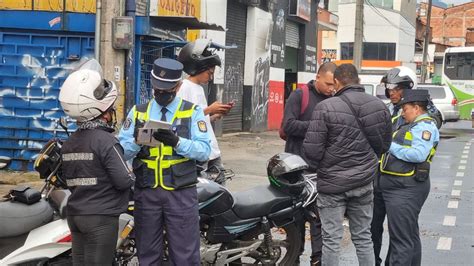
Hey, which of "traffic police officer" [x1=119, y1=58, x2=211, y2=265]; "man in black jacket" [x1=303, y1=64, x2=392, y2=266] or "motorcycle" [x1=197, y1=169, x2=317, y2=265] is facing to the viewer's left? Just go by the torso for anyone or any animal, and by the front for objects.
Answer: the motorcycle

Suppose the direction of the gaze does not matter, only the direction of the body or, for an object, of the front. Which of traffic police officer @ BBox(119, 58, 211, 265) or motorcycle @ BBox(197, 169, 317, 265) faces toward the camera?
the traffic police officer

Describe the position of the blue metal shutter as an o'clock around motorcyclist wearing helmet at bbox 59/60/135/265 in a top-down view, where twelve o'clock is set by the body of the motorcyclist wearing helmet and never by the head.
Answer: The blue metal shutter is roughly at 10 o'clock from the motorcyclist wearing helmet.

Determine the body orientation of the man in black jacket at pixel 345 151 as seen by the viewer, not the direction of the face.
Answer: away from the camera

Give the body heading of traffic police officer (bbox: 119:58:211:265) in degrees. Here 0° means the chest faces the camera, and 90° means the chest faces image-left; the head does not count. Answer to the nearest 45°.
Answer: approximately 0°

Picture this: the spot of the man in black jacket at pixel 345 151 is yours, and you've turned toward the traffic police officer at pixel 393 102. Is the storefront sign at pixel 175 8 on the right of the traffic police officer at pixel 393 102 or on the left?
left

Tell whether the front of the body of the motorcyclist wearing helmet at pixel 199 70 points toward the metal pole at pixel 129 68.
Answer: no

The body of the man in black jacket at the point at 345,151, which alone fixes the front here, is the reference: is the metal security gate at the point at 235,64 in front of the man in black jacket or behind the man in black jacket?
in front

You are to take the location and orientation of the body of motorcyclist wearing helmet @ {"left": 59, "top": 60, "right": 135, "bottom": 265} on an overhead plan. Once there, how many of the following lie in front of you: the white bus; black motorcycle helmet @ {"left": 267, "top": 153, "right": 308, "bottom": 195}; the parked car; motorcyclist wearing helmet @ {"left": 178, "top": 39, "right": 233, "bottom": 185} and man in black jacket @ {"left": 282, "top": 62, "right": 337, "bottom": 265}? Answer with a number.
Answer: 5

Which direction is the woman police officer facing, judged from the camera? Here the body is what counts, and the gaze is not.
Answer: to the viewer's left

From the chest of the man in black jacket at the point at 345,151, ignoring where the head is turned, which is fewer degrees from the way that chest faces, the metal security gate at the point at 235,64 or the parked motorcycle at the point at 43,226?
the metal security gate

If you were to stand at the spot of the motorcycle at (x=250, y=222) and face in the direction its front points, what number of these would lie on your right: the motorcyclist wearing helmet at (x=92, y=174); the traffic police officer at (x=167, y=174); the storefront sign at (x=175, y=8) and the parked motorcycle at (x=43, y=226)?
1

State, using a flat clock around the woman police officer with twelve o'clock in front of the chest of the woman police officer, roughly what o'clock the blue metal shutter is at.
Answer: The blue metal shutter is roughly at 1 o'clock from the woman police officer.

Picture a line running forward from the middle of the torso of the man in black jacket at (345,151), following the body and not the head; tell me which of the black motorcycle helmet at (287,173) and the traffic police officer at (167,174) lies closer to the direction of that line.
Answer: the black motorcycle helmet

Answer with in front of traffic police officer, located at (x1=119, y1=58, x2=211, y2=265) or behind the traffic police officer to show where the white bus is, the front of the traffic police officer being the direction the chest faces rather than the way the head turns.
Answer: behind
